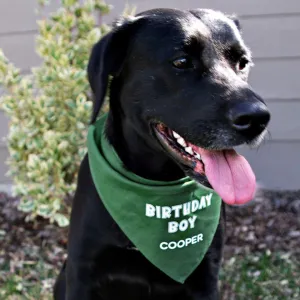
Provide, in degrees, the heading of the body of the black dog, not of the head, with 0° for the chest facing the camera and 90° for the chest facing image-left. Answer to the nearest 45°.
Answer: approximately 315°

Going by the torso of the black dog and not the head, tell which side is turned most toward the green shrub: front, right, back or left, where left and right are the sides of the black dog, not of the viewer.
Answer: back
